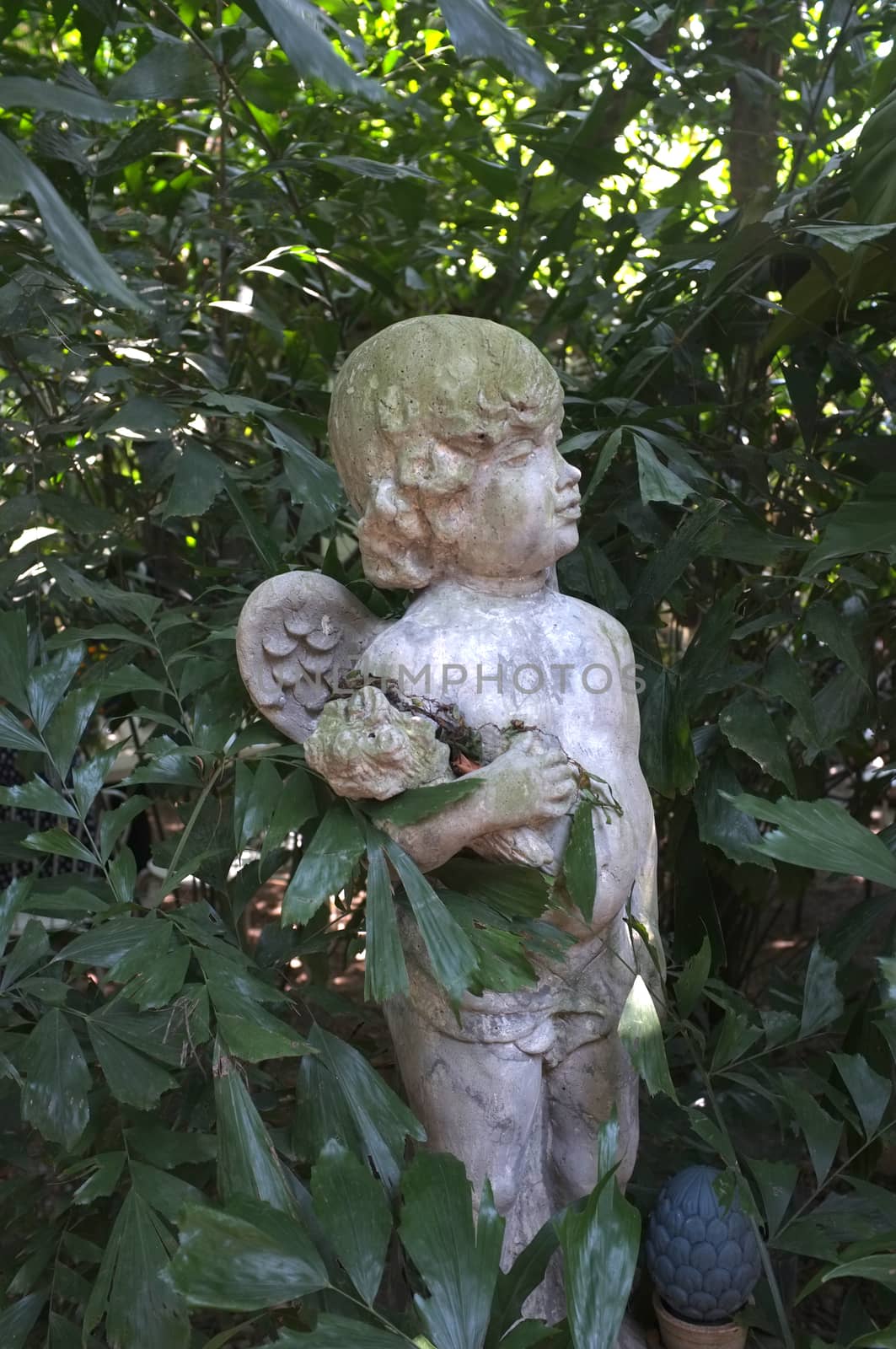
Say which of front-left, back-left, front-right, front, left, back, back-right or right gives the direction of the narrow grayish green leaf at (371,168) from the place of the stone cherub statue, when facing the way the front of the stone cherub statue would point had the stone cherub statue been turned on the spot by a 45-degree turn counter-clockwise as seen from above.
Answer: left

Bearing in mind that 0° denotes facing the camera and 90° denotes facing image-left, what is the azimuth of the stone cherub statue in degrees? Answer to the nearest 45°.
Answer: approximately 315°
